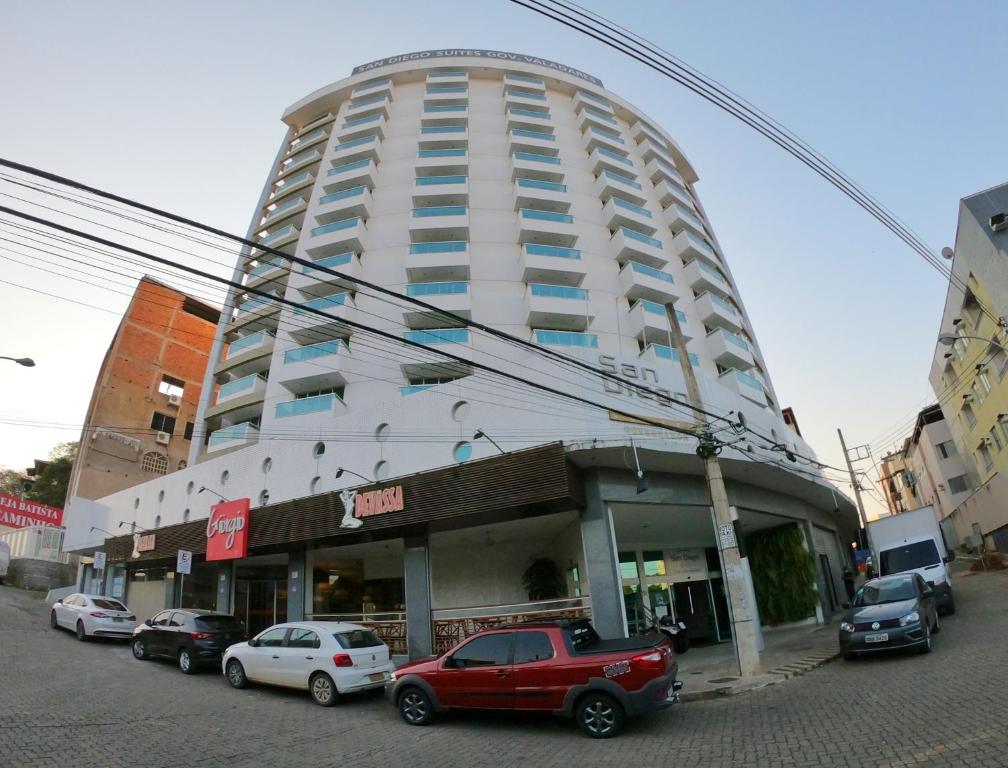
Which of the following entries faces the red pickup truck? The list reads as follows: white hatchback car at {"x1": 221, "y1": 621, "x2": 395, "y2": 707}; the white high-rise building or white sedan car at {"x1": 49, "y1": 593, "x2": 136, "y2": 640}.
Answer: the white high-rise building

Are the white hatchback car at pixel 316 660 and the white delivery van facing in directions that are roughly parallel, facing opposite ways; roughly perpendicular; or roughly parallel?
roughly perpendicular

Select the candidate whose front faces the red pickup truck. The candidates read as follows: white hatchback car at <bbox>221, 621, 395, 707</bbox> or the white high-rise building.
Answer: the white high-rise building

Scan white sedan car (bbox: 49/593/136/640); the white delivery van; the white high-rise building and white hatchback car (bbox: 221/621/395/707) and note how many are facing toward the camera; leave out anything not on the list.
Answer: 2

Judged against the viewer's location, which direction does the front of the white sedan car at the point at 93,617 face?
facing away from the viewer and to the left of the viewer

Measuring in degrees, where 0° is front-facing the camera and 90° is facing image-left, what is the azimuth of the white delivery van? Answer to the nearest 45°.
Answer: approximately 0°

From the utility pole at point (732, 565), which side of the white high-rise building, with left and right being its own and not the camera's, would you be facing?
front

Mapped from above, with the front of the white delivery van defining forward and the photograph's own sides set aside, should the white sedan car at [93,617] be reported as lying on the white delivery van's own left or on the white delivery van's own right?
on the white delivery van's own right

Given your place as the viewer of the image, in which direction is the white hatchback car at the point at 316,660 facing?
facing away from the viewer and to the left of the viewer

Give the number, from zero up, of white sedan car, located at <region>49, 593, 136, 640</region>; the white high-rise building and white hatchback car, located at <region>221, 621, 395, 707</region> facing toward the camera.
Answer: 1

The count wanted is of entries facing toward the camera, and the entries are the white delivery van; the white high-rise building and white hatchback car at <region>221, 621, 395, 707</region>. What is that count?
2
